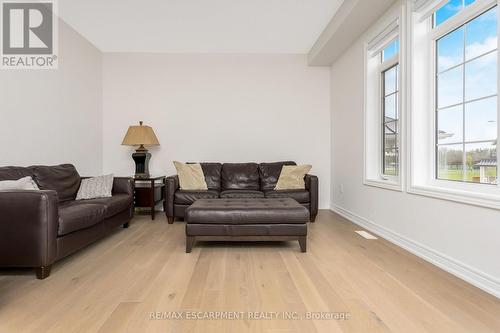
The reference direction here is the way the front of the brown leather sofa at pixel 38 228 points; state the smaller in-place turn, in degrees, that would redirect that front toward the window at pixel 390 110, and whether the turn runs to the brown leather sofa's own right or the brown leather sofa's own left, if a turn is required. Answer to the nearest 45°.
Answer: approximately 45° to the brown leather sofa's own left

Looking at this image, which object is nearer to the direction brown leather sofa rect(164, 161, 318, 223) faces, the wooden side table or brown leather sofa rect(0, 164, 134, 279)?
the brown leather sofa

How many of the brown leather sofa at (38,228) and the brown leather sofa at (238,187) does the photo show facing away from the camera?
0

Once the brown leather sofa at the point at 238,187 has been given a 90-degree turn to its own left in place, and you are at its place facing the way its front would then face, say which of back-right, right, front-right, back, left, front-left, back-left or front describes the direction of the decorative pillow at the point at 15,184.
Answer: back-right

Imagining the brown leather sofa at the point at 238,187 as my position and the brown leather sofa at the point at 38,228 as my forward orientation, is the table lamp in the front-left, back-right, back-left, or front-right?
front-right

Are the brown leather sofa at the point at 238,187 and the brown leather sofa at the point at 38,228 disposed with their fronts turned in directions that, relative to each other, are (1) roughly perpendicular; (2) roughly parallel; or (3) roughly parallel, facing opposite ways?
roughly perpendicular

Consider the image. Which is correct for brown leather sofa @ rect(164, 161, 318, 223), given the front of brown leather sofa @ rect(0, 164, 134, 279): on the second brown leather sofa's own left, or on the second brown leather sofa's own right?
on the second brown leather sofa's own left

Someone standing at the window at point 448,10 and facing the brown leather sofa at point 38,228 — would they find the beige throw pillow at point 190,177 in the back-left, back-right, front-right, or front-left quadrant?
front-right

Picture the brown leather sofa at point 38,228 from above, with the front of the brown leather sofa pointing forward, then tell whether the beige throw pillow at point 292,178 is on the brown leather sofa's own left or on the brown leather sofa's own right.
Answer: on the brown leather sofa's own left

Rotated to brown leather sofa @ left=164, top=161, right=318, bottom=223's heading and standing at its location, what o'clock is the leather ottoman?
The leather ottoman is roughly at 12 o'clock from the brown leather sofa.

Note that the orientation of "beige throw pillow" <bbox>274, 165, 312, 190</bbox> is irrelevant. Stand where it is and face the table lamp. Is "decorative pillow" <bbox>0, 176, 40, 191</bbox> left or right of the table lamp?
left

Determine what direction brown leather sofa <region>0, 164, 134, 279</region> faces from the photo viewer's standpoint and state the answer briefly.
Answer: facing the viewer and to the right of the viewer

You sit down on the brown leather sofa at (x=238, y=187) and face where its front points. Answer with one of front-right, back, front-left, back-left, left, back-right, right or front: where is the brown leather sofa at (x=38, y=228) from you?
front-right

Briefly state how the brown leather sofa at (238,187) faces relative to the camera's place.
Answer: facing the viewer

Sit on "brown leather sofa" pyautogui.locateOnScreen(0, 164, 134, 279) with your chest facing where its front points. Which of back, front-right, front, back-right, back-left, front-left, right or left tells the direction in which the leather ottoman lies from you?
front-left

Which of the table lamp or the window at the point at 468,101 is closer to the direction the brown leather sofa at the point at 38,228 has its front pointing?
the window

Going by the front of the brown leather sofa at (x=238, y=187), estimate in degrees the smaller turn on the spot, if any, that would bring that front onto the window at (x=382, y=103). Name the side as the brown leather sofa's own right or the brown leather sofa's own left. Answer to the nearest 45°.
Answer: approximately 45° to the brown leather sofa's own left
